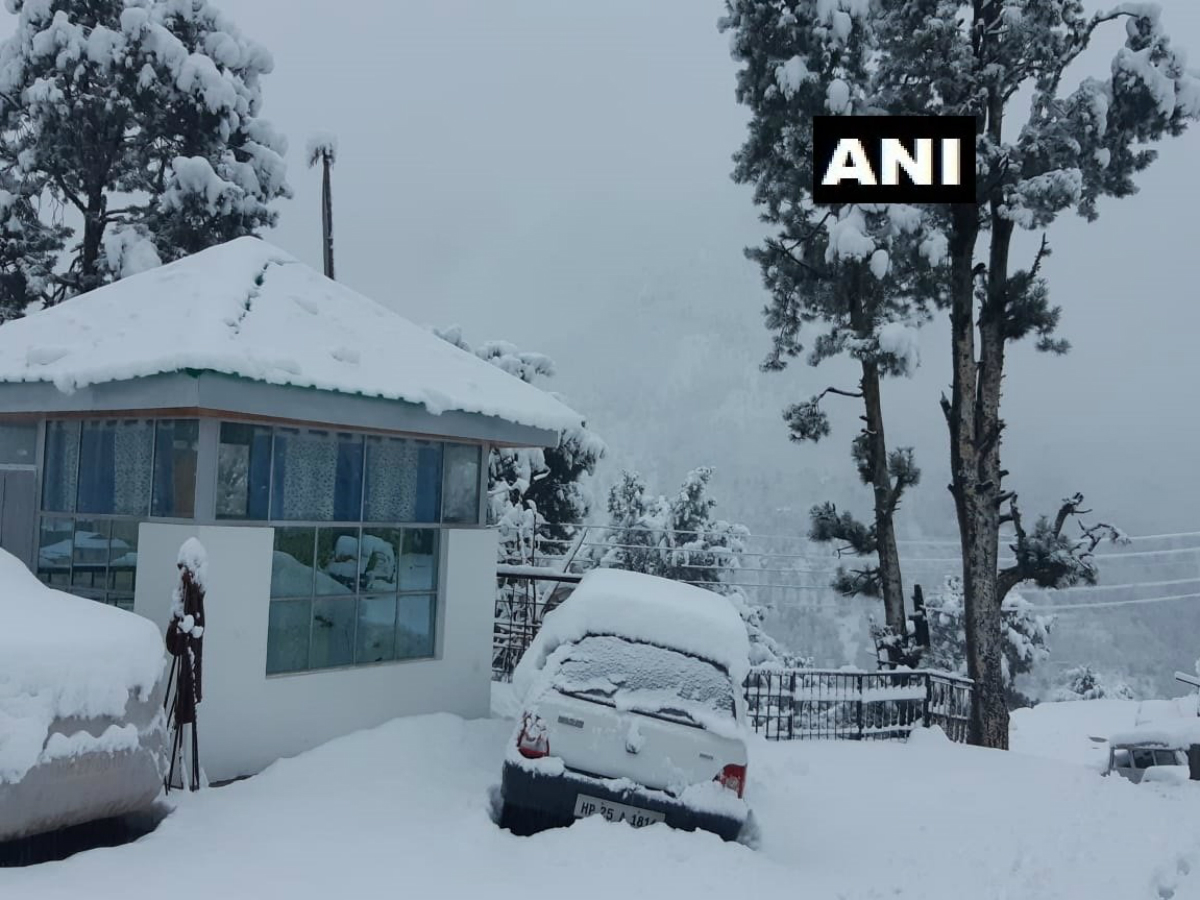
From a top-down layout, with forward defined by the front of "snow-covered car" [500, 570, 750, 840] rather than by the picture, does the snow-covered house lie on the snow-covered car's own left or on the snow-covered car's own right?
on the snow-covered car's own left

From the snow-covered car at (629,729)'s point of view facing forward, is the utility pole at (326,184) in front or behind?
in front

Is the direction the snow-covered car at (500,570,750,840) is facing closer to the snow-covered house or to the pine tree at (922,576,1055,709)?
the pine tree

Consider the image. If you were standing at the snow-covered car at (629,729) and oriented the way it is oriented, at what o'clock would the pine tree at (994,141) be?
The pine tree is roughly at 1 o'clock from the snow-covered car.

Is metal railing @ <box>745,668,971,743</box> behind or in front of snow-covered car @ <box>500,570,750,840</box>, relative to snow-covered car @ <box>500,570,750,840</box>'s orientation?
in front

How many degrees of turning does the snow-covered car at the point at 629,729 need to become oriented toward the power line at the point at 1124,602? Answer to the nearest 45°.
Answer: approximately 45° to its right

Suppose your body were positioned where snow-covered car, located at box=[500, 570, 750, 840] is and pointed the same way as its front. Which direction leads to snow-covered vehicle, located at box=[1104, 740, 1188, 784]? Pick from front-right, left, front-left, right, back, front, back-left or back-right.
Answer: front-right

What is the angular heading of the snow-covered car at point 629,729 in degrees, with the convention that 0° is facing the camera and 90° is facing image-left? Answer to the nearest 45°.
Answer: approximately 180°

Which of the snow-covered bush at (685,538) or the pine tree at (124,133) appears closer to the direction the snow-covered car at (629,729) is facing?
the snow-covered bush

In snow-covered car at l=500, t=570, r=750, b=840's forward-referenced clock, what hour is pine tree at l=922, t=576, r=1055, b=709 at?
The pine tree is roughly at 1 o'clock from the snow-covered car.

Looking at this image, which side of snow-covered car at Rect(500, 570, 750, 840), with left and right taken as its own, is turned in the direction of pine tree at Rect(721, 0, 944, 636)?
front

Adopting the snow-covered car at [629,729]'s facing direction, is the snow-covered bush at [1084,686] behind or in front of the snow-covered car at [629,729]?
in front
